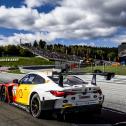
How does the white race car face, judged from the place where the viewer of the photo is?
facing away from the viewer and to the left of the viewer
